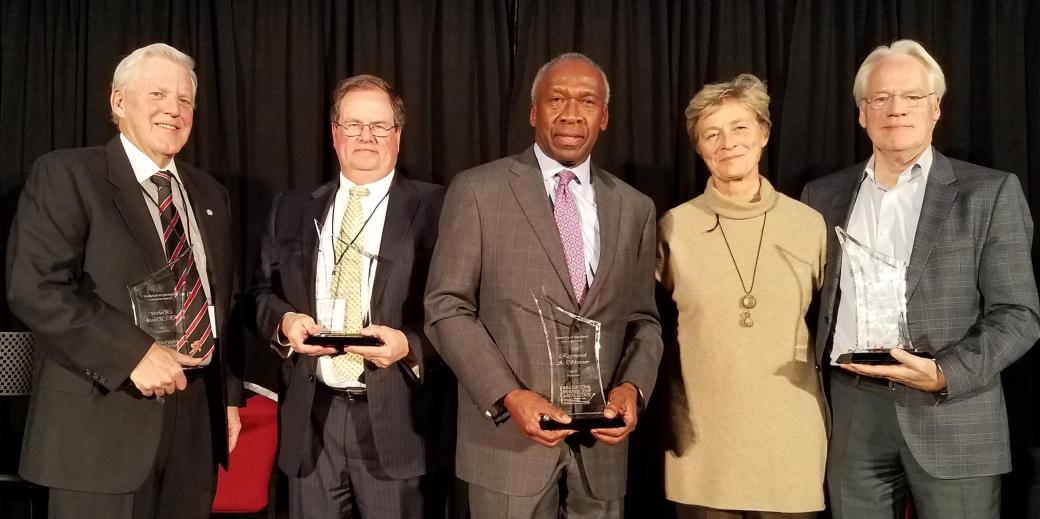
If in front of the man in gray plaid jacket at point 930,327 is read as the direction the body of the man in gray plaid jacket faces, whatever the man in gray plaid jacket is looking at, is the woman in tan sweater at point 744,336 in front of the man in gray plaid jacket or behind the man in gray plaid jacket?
in front

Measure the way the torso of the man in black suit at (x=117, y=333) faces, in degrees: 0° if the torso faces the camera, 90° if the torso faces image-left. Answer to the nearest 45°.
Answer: approximately 315°

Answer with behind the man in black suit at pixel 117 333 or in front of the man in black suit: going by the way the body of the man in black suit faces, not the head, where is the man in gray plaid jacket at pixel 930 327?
in front

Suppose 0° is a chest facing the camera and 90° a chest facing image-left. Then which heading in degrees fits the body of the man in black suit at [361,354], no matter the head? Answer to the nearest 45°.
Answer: approximately 0°

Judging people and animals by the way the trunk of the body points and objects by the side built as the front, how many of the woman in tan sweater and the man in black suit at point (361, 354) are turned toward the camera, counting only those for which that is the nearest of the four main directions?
2

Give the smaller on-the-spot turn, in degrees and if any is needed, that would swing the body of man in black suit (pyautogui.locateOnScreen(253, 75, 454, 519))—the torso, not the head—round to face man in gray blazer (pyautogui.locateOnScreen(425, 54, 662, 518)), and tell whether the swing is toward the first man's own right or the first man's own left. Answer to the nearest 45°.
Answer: approximately 45° to the first man's own left

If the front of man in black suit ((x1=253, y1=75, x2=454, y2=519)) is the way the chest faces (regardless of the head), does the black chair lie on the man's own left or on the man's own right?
on the man's own right
